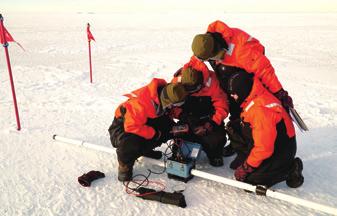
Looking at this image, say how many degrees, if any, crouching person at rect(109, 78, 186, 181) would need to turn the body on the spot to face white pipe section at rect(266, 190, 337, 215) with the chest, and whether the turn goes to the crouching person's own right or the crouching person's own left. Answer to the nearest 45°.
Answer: approximately 45° to the crouching person's own right

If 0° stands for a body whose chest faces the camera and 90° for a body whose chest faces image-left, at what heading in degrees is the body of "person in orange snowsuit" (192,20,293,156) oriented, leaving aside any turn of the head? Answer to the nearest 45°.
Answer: approximately 45°

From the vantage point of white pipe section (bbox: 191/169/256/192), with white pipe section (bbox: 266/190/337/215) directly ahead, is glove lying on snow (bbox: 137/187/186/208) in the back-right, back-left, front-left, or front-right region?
back-right

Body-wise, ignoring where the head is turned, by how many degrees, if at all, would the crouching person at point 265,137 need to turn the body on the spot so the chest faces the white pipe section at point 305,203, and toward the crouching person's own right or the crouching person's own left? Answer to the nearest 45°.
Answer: approximately 135° to the crouching person's own left

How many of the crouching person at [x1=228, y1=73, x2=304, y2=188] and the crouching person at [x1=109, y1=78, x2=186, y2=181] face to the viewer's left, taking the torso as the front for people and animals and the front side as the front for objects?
1

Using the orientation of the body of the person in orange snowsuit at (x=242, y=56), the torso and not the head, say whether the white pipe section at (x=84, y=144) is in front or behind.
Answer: in front

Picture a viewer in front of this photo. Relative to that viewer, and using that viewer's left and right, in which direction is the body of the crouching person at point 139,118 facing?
facing to the right of the viewer

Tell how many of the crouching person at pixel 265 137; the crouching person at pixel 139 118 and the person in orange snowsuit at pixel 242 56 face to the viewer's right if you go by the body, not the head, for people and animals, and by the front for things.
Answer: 1

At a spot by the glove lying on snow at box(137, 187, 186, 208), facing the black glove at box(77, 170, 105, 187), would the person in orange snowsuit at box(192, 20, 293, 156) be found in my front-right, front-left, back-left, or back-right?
back-right

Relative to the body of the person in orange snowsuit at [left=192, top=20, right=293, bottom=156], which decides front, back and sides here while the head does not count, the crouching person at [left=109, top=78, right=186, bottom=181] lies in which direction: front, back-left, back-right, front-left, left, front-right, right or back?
front

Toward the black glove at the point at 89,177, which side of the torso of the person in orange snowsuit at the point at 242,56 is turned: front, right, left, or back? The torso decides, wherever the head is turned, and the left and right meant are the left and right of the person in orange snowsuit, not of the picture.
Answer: front

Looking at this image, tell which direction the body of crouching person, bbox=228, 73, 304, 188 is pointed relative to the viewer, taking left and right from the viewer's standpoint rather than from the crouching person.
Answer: facing to the left of the viewer

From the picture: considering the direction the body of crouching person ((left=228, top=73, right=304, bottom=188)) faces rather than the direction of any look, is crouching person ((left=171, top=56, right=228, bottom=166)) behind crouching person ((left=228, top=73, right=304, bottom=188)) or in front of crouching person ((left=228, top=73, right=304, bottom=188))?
in front
